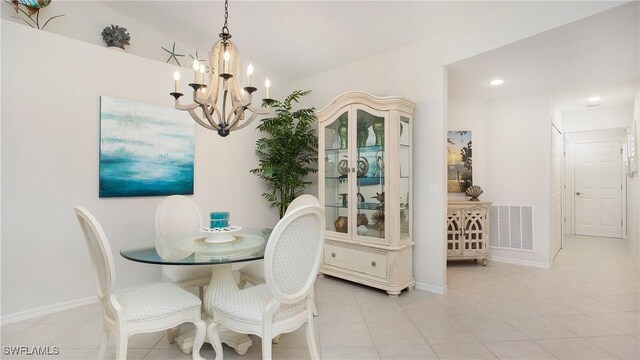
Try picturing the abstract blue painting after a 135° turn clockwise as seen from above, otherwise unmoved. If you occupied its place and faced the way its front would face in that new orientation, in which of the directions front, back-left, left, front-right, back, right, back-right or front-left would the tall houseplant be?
back

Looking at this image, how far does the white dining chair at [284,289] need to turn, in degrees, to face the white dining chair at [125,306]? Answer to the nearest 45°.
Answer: approximately 45° to its left

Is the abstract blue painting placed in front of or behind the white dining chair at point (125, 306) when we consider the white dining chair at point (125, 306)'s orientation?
in front

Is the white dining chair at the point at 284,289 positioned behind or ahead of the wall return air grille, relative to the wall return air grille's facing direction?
ahead

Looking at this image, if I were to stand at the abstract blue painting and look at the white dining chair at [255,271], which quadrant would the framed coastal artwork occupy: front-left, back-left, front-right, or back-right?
front-left

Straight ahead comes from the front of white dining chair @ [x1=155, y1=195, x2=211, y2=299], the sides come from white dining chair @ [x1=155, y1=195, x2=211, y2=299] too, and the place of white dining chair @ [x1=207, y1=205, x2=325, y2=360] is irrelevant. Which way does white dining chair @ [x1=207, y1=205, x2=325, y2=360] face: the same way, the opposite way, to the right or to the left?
the opposite way

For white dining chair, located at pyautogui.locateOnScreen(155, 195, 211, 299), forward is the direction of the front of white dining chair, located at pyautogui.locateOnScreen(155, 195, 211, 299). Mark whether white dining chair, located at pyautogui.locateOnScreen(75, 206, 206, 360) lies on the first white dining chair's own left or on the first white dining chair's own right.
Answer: on the first white dining chair's own right

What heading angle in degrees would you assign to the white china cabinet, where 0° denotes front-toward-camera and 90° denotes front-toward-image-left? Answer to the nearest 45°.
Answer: approximately 45°

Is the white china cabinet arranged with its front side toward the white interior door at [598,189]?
no

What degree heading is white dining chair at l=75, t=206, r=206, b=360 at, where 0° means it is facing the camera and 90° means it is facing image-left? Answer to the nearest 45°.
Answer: approximately 225°

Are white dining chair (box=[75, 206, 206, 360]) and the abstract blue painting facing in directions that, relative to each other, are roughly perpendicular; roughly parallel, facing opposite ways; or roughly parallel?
roughly perpendicular

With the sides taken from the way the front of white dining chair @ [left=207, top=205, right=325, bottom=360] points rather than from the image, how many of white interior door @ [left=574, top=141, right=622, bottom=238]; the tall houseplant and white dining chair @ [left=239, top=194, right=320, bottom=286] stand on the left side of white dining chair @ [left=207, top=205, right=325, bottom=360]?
0

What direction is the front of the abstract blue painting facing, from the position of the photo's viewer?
facing the viewer and to the right of the viewer

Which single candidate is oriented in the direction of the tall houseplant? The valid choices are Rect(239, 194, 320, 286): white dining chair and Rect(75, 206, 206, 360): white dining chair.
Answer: Rect(75, 206, 206, 360): white dining chair

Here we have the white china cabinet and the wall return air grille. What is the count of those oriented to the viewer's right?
0

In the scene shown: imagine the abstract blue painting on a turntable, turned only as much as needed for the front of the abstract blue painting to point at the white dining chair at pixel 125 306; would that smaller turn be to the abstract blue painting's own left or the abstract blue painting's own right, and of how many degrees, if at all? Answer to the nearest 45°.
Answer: approximately 45° to the abstract blue painting's own right

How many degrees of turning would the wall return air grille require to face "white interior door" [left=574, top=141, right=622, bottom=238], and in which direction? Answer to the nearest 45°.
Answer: approximately 180°
